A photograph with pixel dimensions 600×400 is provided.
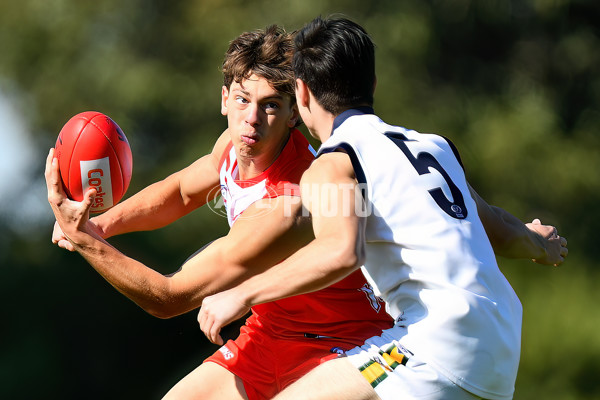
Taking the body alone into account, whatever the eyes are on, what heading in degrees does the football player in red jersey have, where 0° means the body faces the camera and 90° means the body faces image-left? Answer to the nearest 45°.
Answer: approximately 45°

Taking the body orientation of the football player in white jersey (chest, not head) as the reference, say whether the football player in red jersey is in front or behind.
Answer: in front

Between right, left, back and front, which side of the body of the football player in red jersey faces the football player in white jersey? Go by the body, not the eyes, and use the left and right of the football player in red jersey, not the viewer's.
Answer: left

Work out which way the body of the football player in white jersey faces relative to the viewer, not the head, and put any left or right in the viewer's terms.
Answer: facing away from the viewer and to the left of the viewer

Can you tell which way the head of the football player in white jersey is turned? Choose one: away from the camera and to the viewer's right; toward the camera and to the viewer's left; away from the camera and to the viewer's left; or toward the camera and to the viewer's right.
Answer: away from the camera and to the viewer's left
